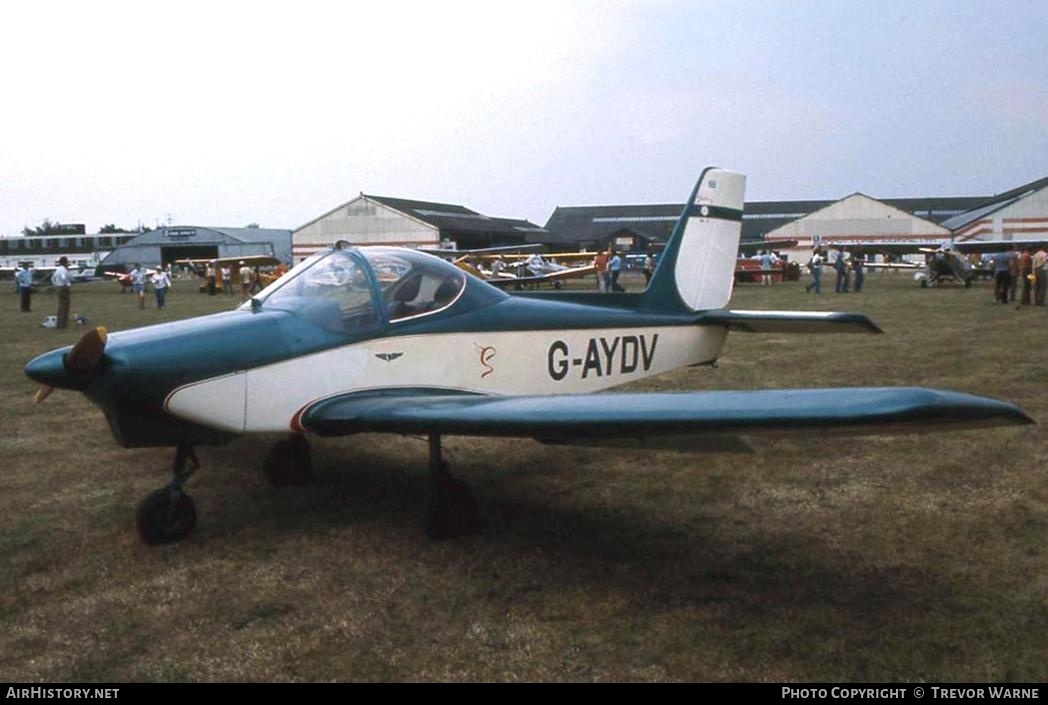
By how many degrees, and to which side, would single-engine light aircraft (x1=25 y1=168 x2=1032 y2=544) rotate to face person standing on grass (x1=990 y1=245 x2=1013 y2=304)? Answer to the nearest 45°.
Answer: approximately 180°

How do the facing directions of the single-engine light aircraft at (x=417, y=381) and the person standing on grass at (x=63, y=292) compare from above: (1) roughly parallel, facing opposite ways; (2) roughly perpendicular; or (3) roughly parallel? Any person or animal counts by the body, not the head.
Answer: roughly perpendicular

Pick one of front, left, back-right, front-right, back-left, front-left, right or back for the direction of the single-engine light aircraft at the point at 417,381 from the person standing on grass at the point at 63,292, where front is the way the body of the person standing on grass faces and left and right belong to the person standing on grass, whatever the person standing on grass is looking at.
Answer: back

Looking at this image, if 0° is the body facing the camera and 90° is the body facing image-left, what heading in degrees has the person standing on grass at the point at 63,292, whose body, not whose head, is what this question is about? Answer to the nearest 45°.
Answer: approximately 180°

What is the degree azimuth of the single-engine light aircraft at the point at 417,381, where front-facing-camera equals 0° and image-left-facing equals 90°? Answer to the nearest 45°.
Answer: approximately 45°

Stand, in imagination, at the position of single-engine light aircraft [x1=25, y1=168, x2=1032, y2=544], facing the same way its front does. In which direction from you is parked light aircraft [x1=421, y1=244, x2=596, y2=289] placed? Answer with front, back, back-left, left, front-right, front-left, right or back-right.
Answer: back-right

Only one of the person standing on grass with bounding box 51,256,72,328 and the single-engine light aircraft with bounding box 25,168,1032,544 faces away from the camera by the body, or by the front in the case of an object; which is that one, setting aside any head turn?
the person standing on grass

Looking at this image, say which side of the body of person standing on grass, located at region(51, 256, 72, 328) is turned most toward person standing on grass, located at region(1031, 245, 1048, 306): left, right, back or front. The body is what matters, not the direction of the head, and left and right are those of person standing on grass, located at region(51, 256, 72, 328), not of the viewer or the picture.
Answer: right

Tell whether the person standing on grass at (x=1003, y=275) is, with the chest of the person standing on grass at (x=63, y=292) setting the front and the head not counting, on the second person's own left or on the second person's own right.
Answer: on the second person's own right
